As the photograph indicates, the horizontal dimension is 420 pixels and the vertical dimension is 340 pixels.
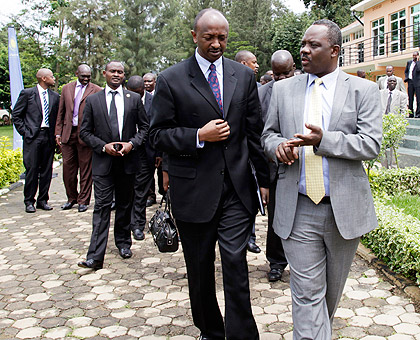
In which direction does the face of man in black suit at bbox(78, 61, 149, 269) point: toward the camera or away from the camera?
toward the camera

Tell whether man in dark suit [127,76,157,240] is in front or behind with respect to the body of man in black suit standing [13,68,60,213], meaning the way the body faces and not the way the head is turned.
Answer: in front

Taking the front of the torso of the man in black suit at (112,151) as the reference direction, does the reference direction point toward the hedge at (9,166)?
no

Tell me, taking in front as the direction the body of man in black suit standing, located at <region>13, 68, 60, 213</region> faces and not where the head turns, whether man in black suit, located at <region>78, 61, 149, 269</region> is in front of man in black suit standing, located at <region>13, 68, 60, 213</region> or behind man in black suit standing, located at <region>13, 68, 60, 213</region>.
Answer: in front

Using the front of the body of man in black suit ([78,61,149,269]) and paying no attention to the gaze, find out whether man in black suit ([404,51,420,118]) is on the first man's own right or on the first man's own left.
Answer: on the first man's own left

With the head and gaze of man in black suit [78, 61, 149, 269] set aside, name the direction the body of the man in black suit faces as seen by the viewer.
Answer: toward the camera

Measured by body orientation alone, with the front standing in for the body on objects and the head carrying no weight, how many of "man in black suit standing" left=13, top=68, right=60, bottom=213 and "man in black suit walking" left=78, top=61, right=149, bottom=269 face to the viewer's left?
0

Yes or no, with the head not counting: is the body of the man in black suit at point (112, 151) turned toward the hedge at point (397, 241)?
no

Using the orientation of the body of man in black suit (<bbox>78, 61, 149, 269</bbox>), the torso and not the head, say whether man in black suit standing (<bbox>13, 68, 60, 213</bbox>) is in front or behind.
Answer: behind

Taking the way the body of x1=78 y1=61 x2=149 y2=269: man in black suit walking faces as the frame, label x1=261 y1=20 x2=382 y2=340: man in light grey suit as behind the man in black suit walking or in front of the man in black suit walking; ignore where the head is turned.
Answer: in front

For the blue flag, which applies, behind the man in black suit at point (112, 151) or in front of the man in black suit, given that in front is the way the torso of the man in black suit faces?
behind

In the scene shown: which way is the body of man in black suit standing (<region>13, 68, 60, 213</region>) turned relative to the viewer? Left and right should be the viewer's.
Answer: facing the viewer and to the right of the viewer

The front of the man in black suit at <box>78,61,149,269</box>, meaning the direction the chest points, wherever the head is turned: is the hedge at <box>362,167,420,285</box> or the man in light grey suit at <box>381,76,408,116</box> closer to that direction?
the hedge
